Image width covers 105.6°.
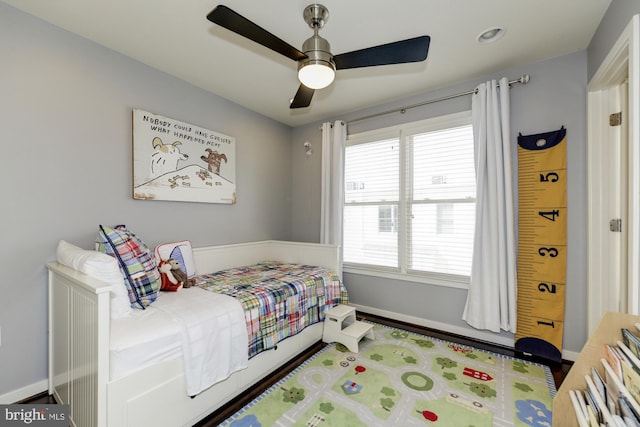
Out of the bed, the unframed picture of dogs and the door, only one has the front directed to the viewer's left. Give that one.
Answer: the door

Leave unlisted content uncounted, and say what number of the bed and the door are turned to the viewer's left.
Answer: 1

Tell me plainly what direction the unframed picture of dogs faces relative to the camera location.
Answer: facing the viewer and to the right of the viewer

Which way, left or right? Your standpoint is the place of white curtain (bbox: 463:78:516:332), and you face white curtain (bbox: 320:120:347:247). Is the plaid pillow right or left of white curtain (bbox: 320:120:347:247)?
left

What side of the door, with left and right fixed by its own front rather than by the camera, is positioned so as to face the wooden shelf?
left

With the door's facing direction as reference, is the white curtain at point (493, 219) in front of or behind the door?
in front

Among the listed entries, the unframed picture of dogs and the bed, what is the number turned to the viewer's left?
0

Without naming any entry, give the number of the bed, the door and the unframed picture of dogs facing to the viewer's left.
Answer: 1

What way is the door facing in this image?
to the viewer's left
